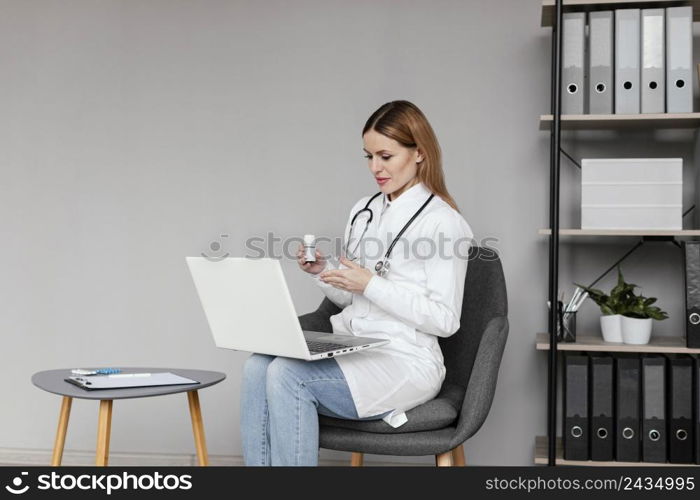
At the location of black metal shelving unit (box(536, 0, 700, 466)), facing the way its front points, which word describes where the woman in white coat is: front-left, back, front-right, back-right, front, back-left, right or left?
front-right

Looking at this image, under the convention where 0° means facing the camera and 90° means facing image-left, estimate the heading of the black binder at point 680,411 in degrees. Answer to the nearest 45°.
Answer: approximately 0°

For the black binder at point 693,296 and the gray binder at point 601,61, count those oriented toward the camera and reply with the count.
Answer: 2
